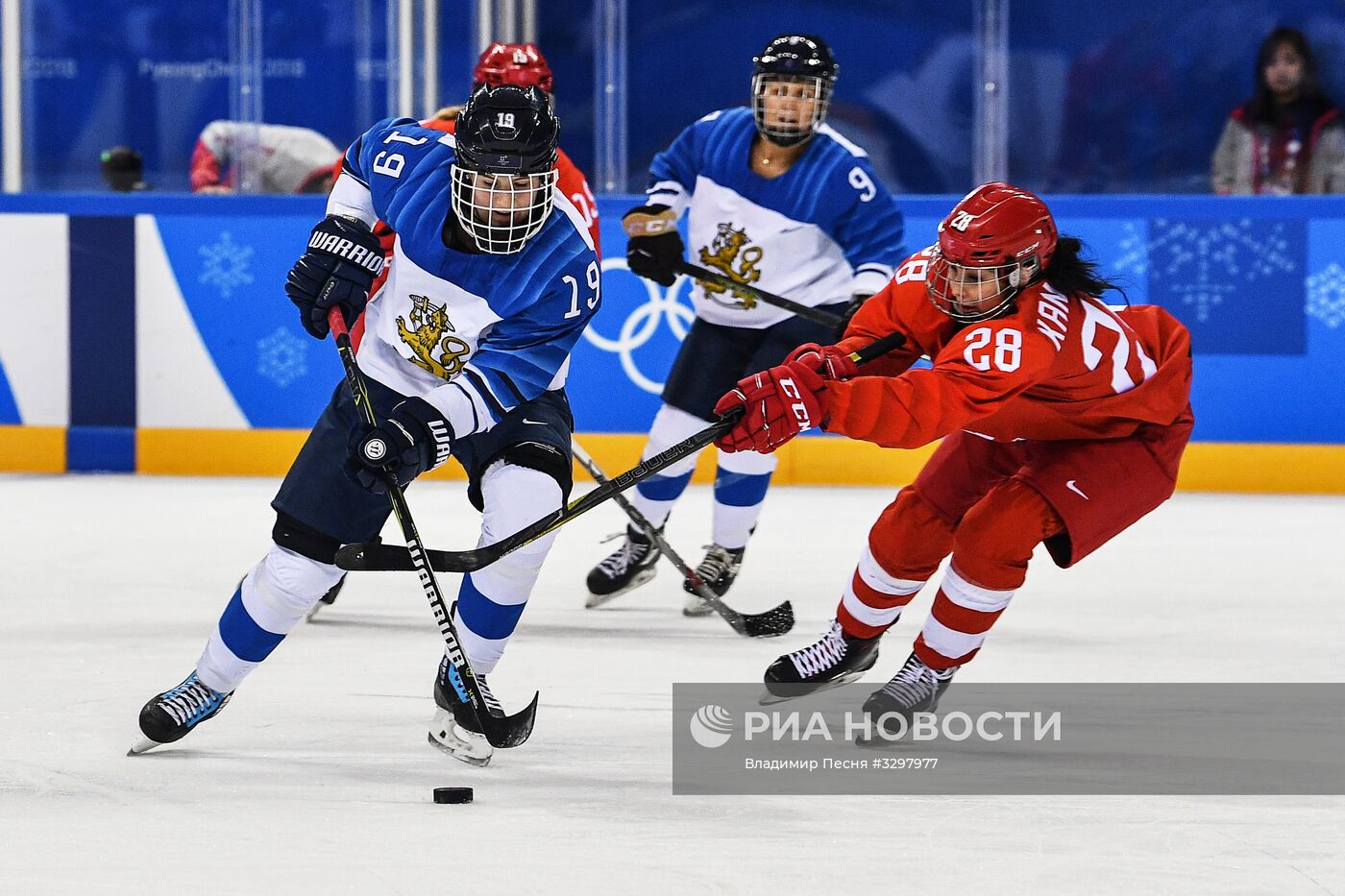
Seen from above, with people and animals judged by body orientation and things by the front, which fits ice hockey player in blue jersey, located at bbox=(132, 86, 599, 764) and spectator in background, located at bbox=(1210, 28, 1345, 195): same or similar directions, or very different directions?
same or similar directions

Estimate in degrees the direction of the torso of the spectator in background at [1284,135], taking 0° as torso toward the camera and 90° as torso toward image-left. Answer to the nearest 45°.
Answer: approximately 0°

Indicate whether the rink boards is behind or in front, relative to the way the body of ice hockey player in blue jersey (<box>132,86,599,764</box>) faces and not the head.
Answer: behind

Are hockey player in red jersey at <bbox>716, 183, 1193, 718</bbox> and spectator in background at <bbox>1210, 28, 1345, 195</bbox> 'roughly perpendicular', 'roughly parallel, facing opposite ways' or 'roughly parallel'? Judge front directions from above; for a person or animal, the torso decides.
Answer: roughly perpendicular

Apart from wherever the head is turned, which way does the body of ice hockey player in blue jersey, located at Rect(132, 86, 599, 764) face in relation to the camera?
toward the camera

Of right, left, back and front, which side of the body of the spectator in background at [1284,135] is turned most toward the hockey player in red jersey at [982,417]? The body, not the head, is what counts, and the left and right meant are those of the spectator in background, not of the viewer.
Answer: front

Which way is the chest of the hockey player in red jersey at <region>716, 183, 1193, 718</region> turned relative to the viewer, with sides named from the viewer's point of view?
facing to the left of the viewer

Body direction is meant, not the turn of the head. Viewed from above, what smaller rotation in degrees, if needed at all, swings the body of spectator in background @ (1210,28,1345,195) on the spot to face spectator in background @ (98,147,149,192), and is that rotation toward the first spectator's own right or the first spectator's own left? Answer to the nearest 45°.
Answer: approximately 90° to the first spectator's own right

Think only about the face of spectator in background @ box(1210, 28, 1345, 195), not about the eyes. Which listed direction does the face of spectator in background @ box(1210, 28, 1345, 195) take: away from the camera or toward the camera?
toward the camera
